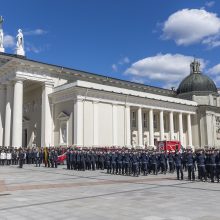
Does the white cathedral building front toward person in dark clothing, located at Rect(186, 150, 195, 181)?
no

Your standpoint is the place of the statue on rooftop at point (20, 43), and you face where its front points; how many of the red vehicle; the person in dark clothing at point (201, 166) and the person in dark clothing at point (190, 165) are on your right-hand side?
0

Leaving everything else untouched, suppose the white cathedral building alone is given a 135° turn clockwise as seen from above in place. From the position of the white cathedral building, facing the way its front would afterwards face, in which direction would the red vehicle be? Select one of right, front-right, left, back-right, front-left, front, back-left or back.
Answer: right

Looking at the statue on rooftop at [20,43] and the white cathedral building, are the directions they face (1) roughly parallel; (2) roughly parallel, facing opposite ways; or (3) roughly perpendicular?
roughly parallel

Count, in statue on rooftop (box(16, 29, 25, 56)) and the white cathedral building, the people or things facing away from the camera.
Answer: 0

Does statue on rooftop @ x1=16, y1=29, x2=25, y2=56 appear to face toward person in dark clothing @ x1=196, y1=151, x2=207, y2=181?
no

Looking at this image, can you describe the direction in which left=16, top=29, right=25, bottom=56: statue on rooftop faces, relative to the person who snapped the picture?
facing the viewer and to the left of the viewer
